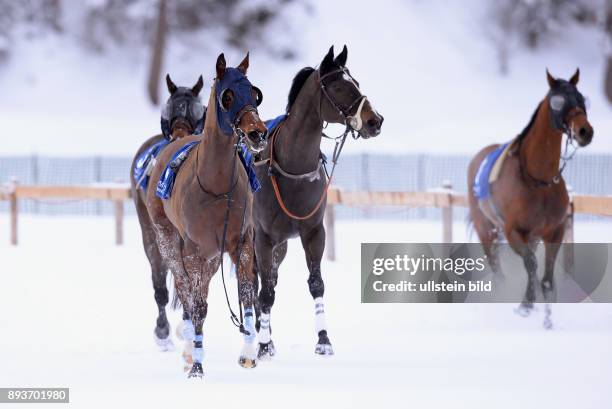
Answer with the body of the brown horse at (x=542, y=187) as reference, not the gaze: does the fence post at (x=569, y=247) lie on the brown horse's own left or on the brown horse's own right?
on the brown horse's own left

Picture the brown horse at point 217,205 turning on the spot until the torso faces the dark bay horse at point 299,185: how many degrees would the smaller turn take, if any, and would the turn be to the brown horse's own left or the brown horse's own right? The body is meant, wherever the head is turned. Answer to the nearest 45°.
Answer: approximately 90° to the brown horse's own left

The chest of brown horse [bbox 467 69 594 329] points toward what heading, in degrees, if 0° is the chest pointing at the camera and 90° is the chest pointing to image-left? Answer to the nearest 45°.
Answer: approximately 315°

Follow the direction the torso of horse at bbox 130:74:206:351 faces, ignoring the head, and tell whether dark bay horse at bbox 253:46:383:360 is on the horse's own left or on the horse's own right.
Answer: on the horse's own left

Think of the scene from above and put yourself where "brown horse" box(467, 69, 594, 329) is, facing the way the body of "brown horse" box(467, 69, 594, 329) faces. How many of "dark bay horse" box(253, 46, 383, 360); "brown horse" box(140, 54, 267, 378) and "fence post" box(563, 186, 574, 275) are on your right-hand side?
2

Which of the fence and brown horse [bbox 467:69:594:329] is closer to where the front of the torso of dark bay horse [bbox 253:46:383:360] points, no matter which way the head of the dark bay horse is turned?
the brown horse

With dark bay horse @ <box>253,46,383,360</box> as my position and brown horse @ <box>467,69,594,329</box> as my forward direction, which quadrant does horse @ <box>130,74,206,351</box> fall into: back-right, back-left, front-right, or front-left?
back-left

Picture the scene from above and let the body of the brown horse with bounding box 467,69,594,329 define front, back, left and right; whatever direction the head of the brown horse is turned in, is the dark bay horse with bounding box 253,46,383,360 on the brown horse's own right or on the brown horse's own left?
on the brown horse's own right

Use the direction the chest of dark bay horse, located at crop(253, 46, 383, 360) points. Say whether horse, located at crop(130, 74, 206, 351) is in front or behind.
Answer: behind

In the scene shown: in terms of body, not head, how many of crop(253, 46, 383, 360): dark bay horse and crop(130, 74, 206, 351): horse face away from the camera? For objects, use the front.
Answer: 0

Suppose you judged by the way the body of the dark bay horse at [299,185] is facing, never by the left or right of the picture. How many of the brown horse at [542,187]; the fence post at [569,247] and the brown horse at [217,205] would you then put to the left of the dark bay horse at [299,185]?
2

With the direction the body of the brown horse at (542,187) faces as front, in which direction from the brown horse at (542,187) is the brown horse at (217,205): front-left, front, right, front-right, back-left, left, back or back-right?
right
